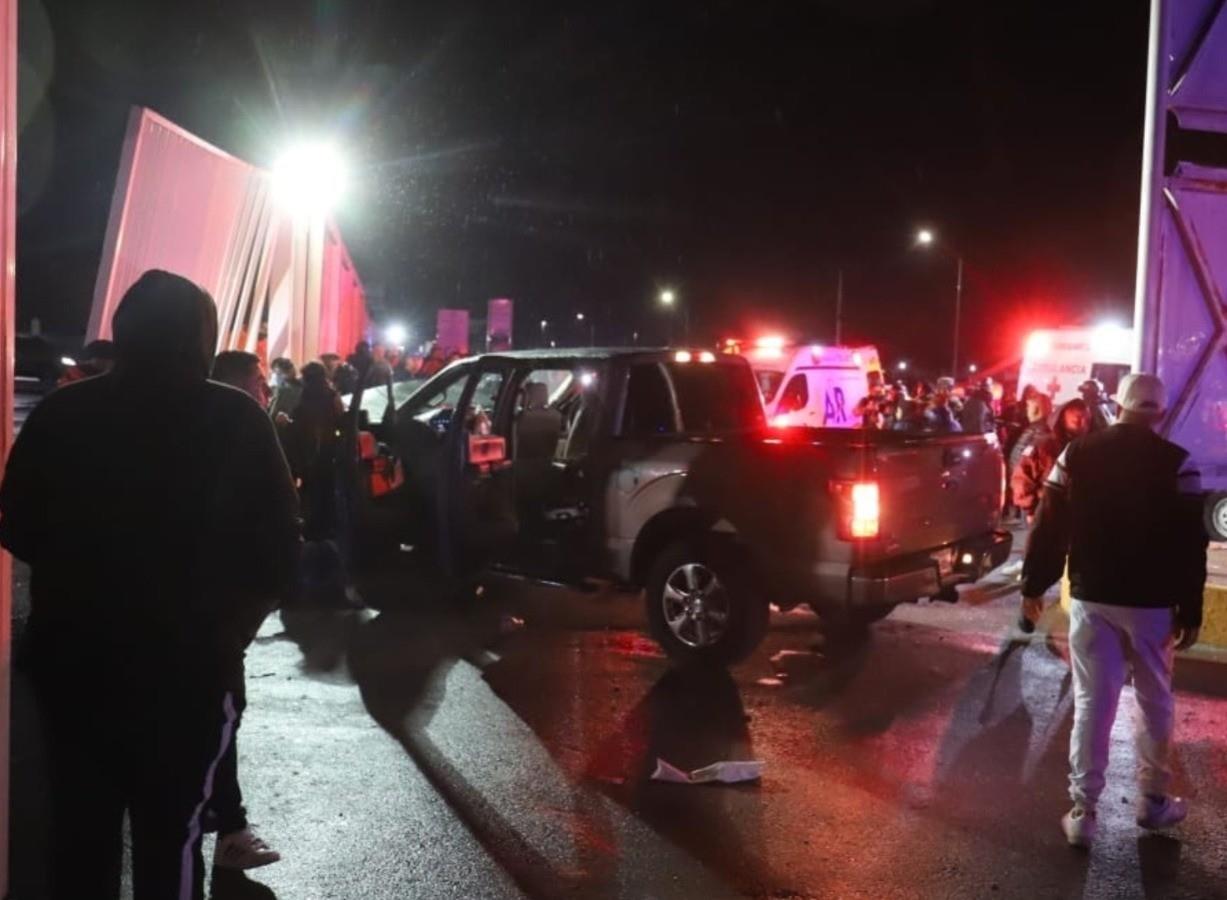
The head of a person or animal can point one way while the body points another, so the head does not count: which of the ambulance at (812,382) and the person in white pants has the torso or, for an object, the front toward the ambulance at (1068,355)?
the person in white pants

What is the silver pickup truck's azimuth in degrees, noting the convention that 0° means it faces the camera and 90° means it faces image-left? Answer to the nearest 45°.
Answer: approximately 135°

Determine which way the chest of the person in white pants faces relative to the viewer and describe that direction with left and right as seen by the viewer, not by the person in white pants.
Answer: facing away from the viewer

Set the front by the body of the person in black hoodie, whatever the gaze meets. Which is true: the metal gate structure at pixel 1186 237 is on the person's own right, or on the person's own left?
on the person's own right

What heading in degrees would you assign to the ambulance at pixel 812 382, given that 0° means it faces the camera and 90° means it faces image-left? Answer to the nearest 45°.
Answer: approximately 45°

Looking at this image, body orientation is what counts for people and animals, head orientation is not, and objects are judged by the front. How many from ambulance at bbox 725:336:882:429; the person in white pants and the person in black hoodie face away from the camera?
2

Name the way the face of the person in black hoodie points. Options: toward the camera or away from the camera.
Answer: away from the camera

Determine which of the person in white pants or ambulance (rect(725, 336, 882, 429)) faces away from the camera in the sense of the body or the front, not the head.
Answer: the person in white pants

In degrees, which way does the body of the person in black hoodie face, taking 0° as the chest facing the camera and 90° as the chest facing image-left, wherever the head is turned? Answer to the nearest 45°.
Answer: approximately 180°

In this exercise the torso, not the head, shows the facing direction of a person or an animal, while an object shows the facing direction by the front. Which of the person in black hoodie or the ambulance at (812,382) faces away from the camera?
the person in black hoodie

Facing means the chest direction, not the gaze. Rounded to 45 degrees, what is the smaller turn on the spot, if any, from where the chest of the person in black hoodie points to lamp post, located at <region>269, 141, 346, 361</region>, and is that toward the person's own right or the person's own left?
0° — they already face it

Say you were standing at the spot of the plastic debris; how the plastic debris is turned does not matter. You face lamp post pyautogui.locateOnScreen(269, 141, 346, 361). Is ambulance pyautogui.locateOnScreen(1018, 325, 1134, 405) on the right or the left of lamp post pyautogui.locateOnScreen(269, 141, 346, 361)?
right

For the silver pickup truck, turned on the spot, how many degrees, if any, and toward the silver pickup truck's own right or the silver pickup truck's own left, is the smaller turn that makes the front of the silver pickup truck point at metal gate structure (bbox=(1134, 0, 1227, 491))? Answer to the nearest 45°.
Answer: approximately 135° to the silver pickup truck's own right
